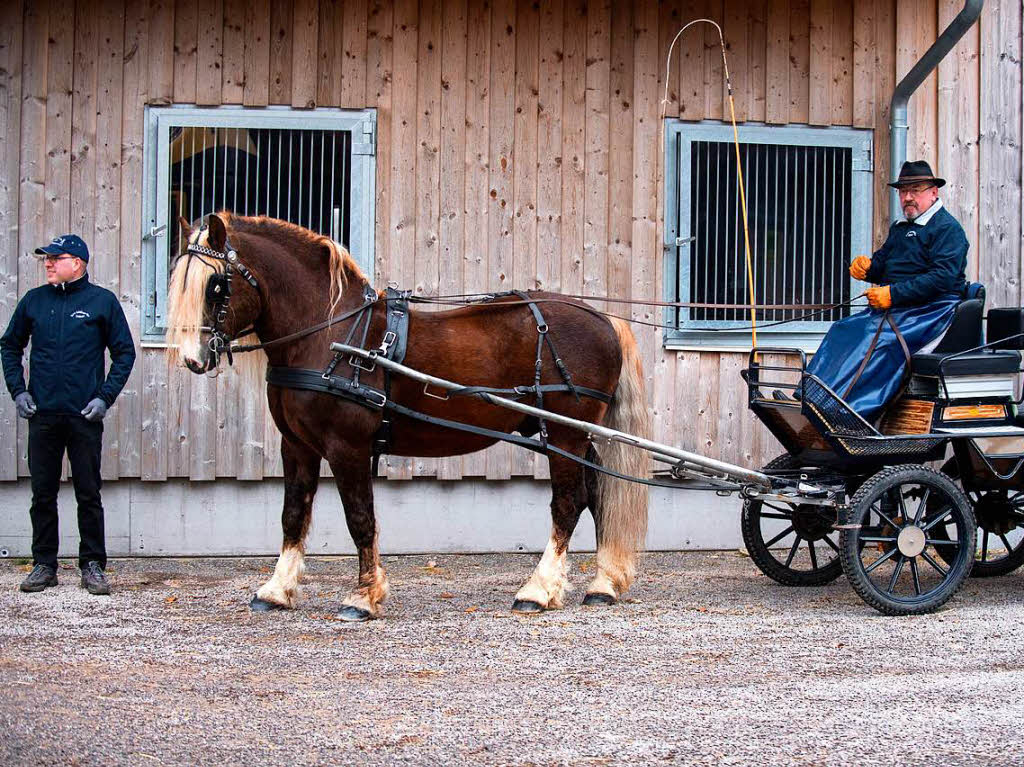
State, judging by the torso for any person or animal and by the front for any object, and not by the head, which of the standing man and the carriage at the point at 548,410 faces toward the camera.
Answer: the standing man

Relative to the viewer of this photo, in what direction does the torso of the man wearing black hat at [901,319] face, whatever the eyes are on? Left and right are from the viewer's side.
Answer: facing the viewer and to the left of the viewer

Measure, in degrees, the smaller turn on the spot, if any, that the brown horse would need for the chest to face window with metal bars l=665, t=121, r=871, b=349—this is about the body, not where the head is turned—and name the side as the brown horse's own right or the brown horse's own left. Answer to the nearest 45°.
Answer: approximately 135° to the brown horse's own right

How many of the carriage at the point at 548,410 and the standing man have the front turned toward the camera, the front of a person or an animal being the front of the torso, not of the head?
1

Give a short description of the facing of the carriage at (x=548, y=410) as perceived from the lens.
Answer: facing to the left of the viewer

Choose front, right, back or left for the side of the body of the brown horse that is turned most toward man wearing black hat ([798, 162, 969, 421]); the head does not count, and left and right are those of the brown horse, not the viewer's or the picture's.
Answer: back

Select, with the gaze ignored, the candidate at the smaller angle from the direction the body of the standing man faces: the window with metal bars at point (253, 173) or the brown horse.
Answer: the brown horse

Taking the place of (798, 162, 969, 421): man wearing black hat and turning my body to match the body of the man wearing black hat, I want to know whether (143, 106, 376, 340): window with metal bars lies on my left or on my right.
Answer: on my right

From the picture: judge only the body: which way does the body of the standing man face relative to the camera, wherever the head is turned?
toward the camera

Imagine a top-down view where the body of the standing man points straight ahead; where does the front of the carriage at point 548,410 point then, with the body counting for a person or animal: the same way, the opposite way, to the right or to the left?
to the right

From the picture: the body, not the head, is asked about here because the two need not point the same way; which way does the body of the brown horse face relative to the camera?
to the viewer's left

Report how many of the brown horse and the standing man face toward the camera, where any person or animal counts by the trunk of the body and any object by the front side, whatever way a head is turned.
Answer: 1

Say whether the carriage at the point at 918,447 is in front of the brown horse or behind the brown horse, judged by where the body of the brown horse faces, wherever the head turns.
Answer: behind

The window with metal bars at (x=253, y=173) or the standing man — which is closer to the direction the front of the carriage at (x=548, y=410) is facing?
the standing man
